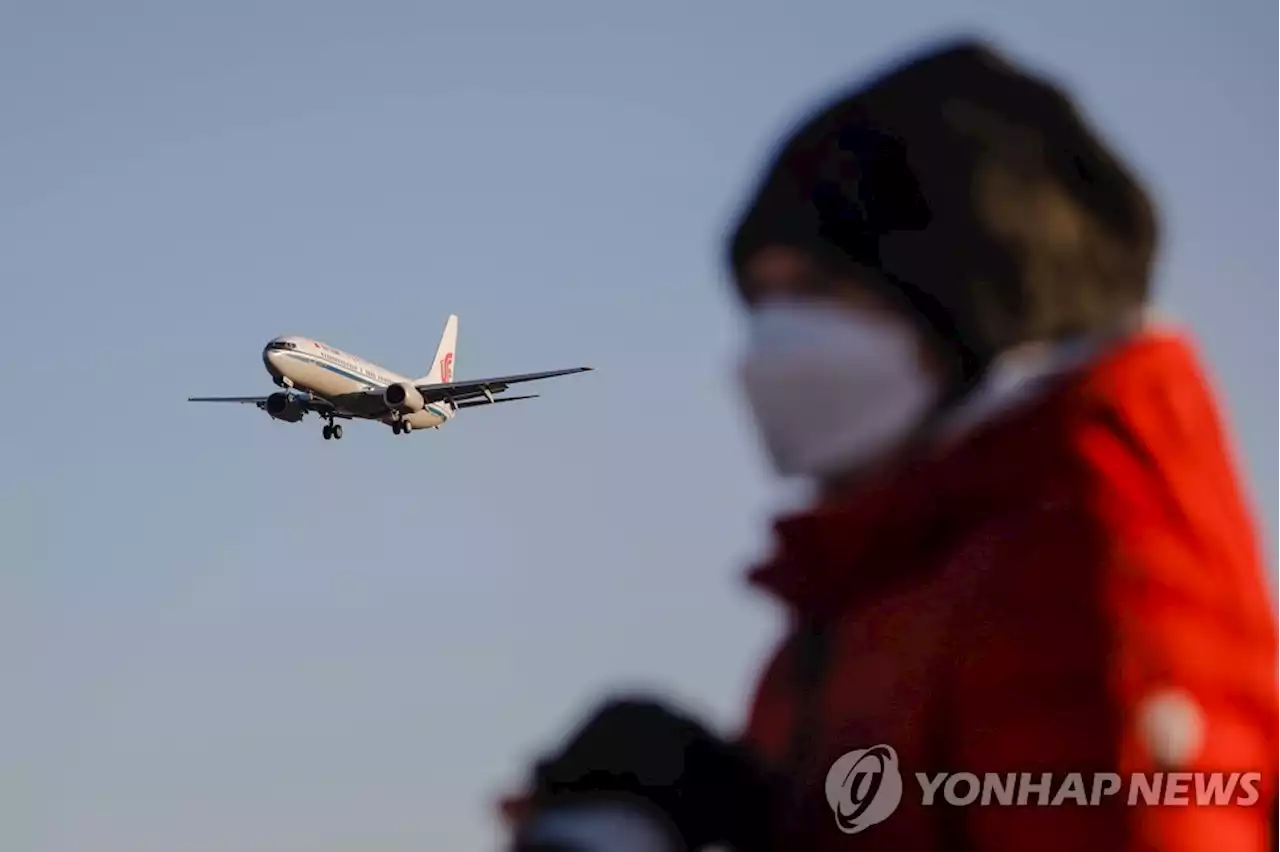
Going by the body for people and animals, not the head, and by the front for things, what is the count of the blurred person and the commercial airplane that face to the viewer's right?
0

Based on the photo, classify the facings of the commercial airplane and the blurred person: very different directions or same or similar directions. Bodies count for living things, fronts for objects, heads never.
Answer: same or similar directions

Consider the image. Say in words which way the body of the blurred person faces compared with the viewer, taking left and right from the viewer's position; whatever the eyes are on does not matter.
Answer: facing the viewer and to the left of the viewer

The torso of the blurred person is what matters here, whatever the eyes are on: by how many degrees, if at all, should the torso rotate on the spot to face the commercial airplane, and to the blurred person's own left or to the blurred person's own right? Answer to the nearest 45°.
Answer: approximately 90° to the blurred person's own right

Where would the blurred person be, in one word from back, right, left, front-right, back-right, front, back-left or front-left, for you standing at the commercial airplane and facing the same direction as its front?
front-left

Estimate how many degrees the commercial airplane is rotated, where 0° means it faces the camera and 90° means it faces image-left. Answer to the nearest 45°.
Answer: approximately 45°
